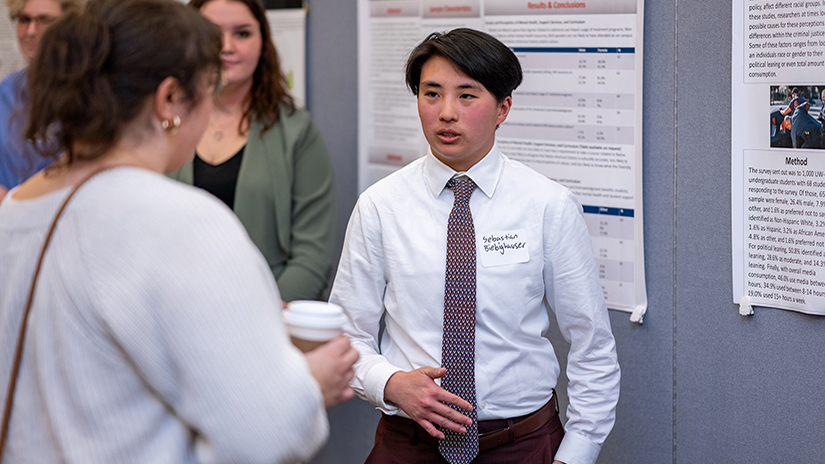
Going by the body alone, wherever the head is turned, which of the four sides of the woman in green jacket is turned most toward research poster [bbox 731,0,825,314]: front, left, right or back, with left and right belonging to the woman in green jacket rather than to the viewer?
left

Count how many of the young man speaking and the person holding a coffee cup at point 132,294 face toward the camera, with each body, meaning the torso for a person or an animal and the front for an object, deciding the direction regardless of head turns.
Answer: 1

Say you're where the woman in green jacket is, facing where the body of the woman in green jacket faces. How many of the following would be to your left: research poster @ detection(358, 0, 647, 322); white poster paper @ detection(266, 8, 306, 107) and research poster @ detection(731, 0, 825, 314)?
2

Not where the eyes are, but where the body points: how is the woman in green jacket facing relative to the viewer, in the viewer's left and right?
facing the viewer and to the left of the viewer

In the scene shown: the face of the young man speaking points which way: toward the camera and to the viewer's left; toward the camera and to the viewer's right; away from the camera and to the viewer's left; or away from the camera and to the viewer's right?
toward the camera and to the viewer's left

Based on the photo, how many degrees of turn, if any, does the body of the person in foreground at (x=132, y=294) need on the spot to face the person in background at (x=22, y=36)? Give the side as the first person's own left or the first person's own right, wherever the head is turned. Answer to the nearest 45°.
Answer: approximately 45° to the first person's own left

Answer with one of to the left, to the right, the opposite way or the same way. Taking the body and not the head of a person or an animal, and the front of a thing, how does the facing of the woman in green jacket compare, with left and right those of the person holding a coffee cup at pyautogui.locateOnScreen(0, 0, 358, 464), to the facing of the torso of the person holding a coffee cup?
the opposite way

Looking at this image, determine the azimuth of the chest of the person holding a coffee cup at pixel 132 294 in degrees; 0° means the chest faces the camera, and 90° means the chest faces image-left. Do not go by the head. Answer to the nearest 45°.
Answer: approximately 225°

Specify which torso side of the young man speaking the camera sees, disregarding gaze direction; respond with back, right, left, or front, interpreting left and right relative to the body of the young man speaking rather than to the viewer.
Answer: front

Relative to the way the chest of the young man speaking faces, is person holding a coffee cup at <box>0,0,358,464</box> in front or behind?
in front
